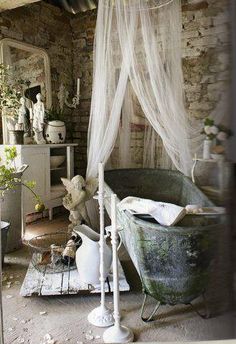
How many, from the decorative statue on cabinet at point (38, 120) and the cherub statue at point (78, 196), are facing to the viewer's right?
0

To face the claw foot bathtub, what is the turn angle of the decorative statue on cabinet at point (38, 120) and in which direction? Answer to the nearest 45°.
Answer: approximately 45° to its left

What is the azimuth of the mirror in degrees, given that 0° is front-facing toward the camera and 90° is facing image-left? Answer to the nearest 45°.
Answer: approximately 315°

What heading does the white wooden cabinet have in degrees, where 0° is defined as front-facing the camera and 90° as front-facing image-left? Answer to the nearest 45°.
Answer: approximately 315°

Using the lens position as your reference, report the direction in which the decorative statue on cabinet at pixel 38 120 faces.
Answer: facing the viewer

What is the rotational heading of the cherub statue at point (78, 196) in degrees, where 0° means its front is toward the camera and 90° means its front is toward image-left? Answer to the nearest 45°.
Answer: approximately 45°
